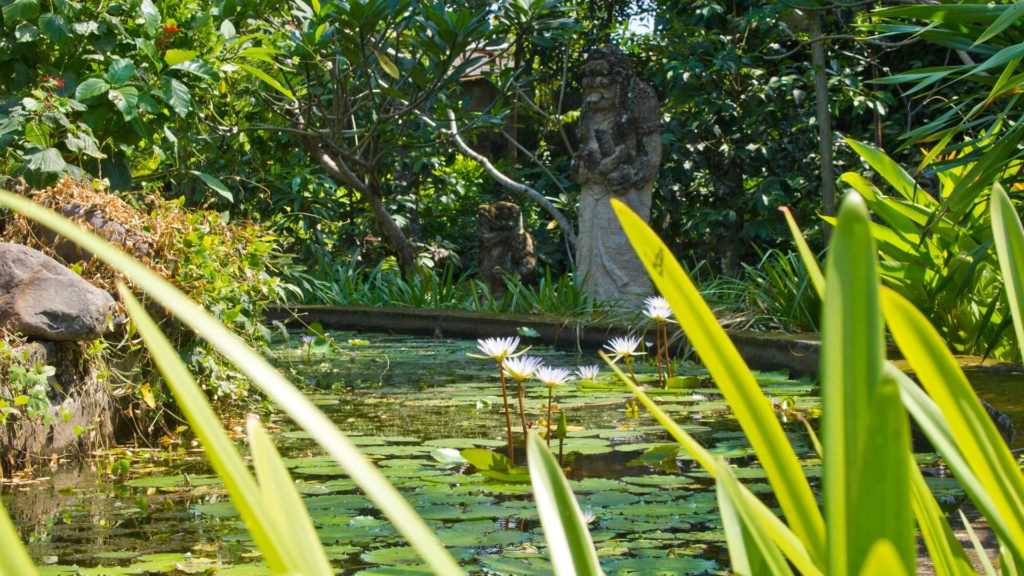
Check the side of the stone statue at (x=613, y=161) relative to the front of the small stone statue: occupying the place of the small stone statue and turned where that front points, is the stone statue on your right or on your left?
on your left

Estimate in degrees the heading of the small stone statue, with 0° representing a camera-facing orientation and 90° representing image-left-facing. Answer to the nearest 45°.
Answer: approximately 45°

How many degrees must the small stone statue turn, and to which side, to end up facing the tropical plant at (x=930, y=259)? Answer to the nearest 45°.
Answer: approximately 45° to its left

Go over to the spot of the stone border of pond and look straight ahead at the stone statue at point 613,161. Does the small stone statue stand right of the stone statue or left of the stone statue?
left

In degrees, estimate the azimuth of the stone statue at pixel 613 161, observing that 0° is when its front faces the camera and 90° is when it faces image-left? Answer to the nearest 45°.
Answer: approximately 45°

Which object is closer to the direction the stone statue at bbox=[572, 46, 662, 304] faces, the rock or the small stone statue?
the rock

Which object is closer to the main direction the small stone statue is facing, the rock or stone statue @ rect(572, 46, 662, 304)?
the rock

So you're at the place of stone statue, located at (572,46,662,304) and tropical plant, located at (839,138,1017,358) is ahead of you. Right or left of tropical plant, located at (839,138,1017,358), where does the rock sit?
right

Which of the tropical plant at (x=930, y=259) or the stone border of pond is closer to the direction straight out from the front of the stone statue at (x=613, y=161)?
the stone border of pond

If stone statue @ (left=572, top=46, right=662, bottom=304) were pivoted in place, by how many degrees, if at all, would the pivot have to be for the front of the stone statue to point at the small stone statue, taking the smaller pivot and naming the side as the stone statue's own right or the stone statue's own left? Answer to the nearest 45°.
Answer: approximately 90° to the stone statue's own right
